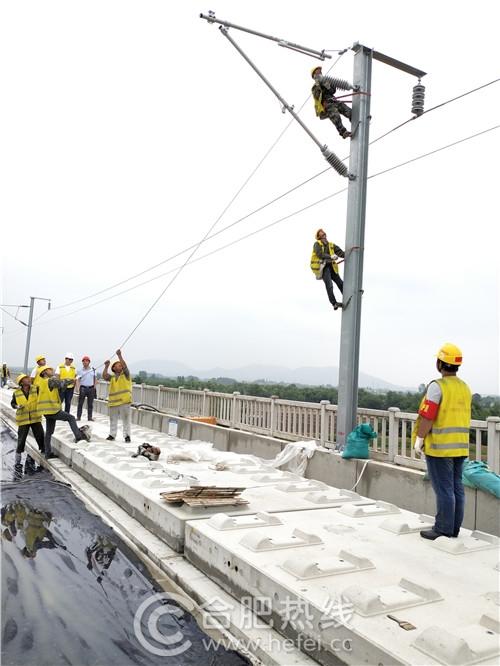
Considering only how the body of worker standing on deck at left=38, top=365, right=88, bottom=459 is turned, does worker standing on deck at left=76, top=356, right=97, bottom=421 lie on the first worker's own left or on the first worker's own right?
on the first worker's own left

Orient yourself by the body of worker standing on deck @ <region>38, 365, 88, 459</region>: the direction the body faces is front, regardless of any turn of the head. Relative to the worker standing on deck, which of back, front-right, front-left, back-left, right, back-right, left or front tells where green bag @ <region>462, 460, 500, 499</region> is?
front-right

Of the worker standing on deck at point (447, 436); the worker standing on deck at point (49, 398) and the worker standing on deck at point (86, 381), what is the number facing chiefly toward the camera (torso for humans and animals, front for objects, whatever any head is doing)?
1

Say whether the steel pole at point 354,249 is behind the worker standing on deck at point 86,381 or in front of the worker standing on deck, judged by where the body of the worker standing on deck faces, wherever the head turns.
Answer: in front

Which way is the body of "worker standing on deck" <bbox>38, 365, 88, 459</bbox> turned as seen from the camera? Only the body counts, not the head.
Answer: to the viewer's right

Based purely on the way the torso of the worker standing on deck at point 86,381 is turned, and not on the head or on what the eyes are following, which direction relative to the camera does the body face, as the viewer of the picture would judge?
toward the camera

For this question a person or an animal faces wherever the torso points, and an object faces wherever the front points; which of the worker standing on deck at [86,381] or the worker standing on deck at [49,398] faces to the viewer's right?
the worker standing on deck at [49,398]

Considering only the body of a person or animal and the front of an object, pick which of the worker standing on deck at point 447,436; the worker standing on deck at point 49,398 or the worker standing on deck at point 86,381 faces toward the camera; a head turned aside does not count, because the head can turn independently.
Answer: the worker standing on deck at point 86,381

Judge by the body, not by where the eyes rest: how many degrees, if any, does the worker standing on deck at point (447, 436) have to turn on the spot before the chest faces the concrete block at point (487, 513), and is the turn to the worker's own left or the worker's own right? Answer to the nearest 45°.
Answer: approximately 90° to the worker's own right

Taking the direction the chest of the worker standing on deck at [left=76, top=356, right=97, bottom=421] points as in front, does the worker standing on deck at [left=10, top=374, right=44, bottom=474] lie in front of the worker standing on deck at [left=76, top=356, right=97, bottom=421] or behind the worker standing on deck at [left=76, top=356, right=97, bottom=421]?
in front

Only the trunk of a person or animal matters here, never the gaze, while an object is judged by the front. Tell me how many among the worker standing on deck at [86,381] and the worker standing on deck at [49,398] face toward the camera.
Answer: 1

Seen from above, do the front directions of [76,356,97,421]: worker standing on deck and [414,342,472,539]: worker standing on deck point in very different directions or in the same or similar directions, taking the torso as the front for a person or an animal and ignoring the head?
very different directions

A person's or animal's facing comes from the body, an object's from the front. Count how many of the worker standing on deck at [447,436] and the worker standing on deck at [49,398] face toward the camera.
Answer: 0

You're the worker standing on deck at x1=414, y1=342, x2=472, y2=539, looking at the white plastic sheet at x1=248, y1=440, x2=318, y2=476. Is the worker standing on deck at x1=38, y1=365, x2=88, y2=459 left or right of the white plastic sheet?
left

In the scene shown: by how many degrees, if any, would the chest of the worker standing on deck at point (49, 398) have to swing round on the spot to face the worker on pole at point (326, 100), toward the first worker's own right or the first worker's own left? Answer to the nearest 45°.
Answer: approximately 45° to the first worker's own right
